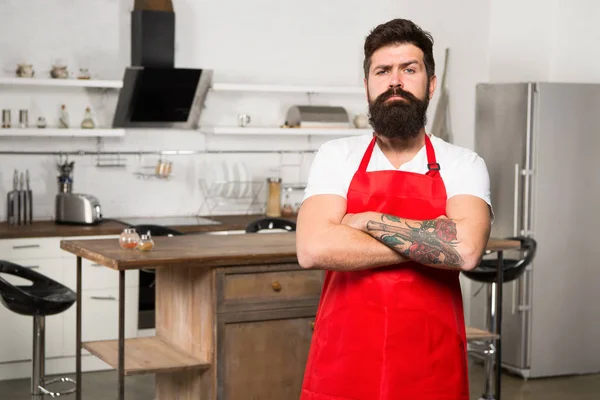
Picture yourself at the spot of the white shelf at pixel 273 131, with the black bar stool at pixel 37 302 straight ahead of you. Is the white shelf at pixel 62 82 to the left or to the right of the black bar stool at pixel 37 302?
right

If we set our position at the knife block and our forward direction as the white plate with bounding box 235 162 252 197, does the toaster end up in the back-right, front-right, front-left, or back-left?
front-right

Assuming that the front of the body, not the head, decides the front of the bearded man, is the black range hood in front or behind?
behind

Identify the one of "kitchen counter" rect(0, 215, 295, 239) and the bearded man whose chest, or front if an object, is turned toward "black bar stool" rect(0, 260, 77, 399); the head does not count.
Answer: the kitchen counter

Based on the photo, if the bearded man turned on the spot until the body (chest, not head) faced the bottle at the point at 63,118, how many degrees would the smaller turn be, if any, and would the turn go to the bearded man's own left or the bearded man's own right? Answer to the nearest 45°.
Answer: approximately 135° to the bearded man's own right

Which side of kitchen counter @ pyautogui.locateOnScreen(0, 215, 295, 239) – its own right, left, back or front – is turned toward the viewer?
front

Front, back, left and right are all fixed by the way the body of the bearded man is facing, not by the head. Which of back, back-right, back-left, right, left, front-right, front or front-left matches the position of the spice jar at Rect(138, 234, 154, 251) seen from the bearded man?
back-right
